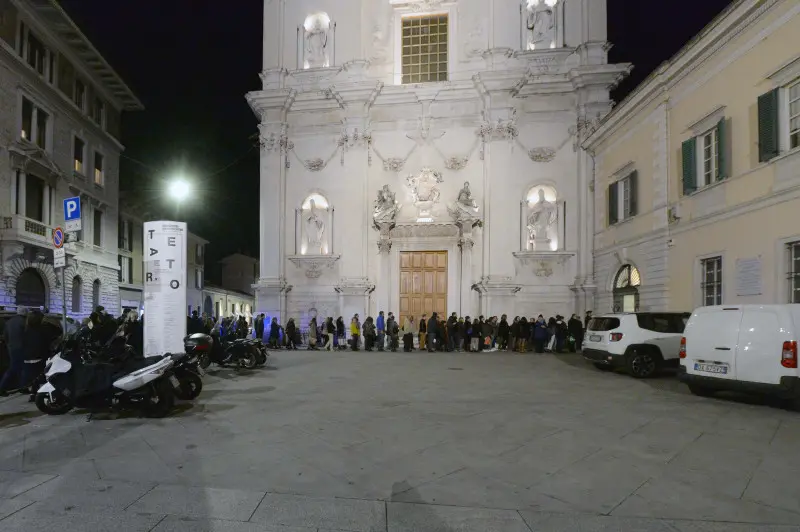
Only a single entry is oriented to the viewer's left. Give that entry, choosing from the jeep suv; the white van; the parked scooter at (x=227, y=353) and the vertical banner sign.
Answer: the parked scooter

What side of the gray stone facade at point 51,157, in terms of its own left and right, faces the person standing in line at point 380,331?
front

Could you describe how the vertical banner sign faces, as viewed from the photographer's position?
facing the viewer

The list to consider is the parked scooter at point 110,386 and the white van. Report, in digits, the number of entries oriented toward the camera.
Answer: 0

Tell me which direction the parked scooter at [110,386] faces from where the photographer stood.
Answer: facing to the left of the viewer

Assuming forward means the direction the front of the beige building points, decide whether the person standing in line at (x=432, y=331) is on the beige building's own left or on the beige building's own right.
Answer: on the beige building's own right

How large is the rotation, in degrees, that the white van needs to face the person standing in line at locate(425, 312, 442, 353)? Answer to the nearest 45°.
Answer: approximately 90° to its left

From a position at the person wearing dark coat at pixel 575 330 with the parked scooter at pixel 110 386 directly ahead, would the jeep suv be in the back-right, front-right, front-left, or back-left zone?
front-left

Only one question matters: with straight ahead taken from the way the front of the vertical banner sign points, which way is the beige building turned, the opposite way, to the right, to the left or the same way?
to the right

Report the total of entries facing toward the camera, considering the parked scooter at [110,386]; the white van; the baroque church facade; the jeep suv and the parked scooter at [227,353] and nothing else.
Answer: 1

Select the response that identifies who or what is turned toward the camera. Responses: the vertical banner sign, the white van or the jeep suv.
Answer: the vertical banner sign
